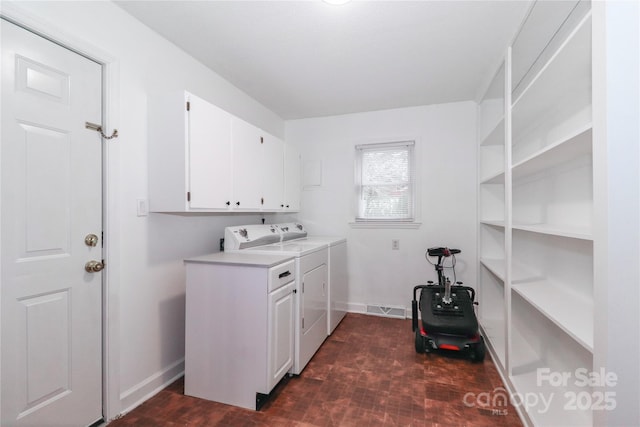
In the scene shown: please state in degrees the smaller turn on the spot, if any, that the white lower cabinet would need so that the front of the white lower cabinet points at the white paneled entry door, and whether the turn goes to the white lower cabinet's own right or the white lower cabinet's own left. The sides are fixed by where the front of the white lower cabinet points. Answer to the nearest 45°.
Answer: approximately 135° to the white lower cabinet's own right

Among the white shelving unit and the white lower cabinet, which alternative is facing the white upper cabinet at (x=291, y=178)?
the white shelving unit

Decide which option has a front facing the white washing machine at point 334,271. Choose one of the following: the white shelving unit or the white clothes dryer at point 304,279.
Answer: the white shelving unit

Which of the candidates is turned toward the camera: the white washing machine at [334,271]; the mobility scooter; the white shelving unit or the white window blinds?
the white window blinds

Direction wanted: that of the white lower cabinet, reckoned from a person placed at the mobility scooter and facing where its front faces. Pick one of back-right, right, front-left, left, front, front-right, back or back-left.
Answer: back-left

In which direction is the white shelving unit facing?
to the viewer's left

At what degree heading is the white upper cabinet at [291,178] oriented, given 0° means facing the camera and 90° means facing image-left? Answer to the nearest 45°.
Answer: approximately 315°

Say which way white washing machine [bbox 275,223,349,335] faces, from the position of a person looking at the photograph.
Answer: facing to the right of the viewer

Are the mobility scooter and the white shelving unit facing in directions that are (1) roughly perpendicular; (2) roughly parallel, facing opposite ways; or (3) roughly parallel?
roughly perpendicular

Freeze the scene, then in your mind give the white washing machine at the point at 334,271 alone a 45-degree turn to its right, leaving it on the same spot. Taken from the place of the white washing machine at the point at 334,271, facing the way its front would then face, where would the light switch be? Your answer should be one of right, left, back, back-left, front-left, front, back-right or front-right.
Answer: right

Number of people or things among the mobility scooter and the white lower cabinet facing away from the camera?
1
